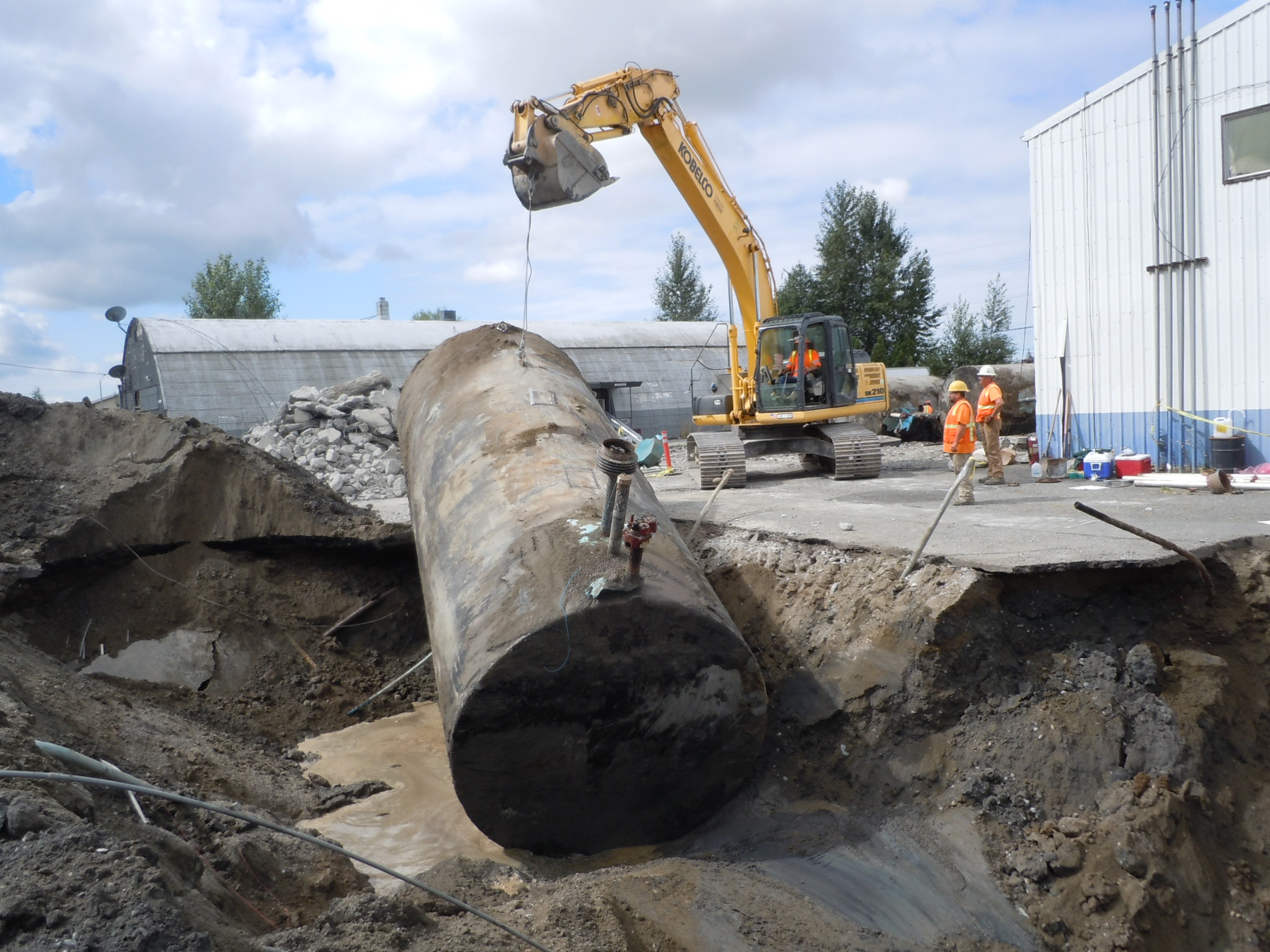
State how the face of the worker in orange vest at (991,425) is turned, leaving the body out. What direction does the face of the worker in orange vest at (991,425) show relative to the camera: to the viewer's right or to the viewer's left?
to the viewer's left

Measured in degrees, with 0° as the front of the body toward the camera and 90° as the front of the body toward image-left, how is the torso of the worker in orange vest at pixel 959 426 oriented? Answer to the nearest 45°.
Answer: approximately 90°

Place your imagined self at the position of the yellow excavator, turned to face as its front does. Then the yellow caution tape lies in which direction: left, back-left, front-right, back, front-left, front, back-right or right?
back-left

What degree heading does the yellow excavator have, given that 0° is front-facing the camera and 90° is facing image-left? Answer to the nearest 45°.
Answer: approximately 45°

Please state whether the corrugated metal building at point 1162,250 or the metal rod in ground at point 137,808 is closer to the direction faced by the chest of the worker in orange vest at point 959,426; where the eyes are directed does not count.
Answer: the metal rod in ground

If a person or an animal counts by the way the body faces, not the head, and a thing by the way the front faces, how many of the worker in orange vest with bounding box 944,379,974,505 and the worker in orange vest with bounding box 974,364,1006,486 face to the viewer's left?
2

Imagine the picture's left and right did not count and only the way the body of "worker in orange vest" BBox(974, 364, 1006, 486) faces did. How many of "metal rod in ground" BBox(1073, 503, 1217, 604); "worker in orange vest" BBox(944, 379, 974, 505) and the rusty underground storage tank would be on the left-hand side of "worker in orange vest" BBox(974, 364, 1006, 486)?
3

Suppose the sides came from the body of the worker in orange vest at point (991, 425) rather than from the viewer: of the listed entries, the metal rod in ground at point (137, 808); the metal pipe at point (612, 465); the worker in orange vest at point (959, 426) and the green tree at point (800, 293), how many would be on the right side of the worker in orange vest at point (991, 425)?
1

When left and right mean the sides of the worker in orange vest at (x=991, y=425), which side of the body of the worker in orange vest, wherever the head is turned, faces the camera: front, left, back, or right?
left
